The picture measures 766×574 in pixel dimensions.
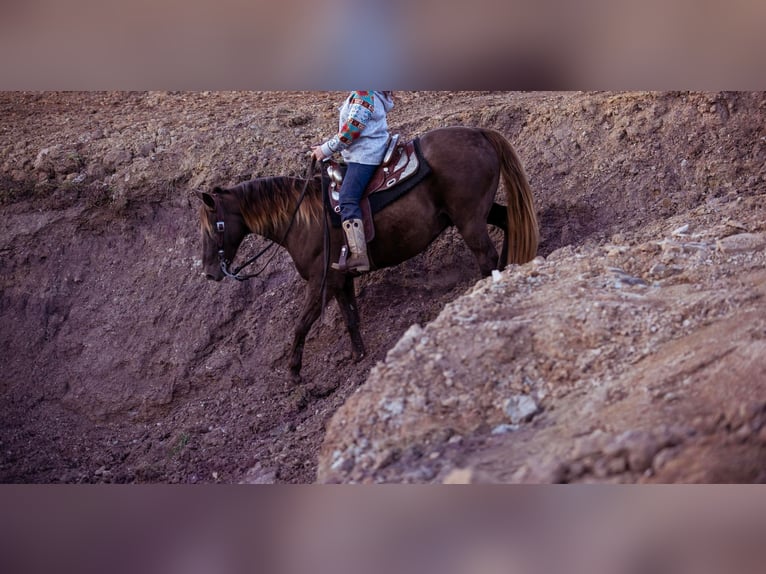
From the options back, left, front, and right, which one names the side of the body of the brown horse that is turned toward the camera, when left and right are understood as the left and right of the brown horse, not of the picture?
left

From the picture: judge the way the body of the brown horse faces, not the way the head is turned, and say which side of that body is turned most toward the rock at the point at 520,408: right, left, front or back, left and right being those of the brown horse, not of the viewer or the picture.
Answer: left
